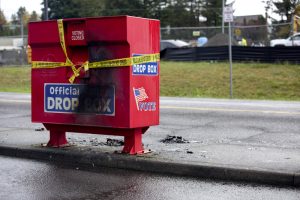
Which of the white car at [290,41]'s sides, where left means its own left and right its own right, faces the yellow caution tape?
left

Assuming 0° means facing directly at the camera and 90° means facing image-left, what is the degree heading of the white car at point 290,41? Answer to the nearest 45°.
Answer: approximately 90°
